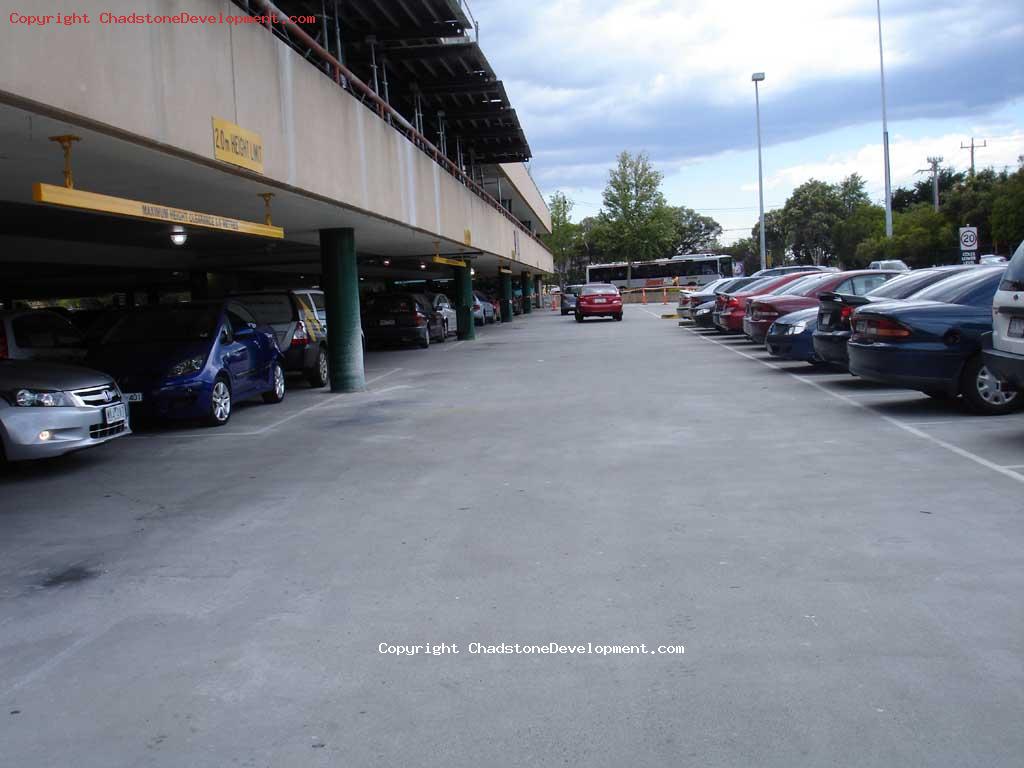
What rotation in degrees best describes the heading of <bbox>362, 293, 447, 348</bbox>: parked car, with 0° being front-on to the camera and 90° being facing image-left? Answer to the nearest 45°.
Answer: approximately 225°

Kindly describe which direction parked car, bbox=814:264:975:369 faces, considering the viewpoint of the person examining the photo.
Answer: facing away from the viewer and to the right of the viewer

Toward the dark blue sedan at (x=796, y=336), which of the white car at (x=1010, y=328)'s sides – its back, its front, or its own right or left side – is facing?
left

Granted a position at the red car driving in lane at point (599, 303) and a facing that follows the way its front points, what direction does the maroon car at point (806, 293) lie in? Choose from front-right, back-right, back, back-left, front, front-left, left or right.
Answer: back

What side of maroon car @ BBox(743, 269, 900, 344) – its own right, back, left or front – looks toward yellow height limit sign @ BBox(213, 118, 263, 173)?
back

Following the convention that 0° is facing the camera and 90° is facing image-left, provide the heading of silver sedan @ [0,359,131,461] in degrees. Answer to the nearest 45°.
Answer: approximately 315°

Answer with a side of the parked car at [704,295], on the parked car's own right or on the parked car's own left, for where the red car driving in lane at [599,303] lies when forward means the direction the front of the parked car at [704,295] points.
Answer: on the parked car's own left

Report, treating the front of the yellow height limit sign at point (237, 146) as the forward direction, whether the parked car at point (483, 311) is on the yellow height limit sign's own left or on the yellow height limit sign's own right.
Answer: on the yellow height limit sign's own left
